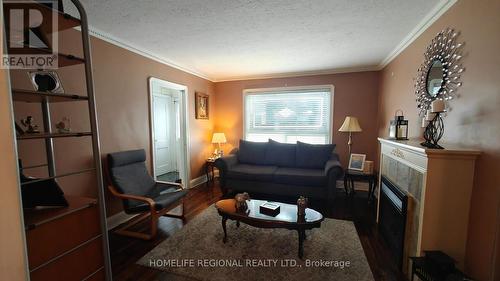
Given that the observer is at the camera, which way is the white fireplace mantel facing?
facing to the left of the viewer

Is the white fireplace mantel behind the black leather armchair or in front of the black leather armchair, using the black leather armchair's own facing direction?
in front

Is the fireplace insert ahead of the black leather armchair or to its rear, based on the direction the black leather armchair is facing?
ahead

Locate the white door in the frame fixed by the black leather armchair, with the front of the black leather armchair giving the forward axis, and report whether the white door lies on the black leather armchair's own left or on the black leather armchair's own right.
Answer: on the black leather armchair's own left

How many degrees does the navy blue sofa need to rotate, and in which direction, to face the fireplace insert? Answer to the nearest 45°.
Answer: approximately 45° to its left

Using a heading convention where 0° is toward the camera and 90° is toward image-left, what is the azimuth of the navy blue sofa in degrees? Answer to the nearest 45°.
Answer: approximately 0°

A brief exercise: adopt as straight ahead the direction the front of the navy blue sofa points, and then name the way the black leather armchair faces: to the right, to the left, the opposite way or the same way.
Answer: to the left

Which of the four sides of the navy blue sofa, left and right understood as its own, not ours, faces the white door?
right

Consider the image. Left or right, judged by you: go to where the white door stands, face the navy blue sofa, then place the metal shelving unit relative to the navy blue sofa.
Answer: right

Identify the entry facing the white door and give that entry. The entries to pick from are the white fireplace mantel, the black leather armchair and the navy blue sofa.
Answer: the white fireplace mantel

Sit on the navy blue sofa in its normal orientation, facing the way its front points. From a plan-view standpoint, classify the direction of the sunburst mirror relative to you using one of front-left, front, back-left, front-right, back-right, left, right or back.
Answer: front-left

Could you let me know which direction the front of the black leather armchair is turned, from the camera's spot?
facing the viewer and to the right of the viewer

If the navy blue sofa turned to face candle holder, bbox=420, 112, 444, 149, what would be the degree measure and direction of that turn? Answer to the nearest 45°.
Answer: approximately 45° to its left

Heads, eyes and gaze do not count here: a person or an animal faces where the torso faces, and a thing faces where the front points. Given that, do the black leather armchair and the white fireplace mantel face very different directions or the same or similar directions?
very different directions

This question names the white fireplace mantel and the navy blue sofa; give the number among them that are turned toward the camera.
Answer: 1

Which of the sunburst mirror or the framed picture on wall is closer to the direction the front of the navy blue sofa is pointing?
the sunburst mirror

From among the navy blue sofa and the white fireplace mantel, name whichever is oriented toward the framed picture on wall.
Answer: the white fireplace mantel
